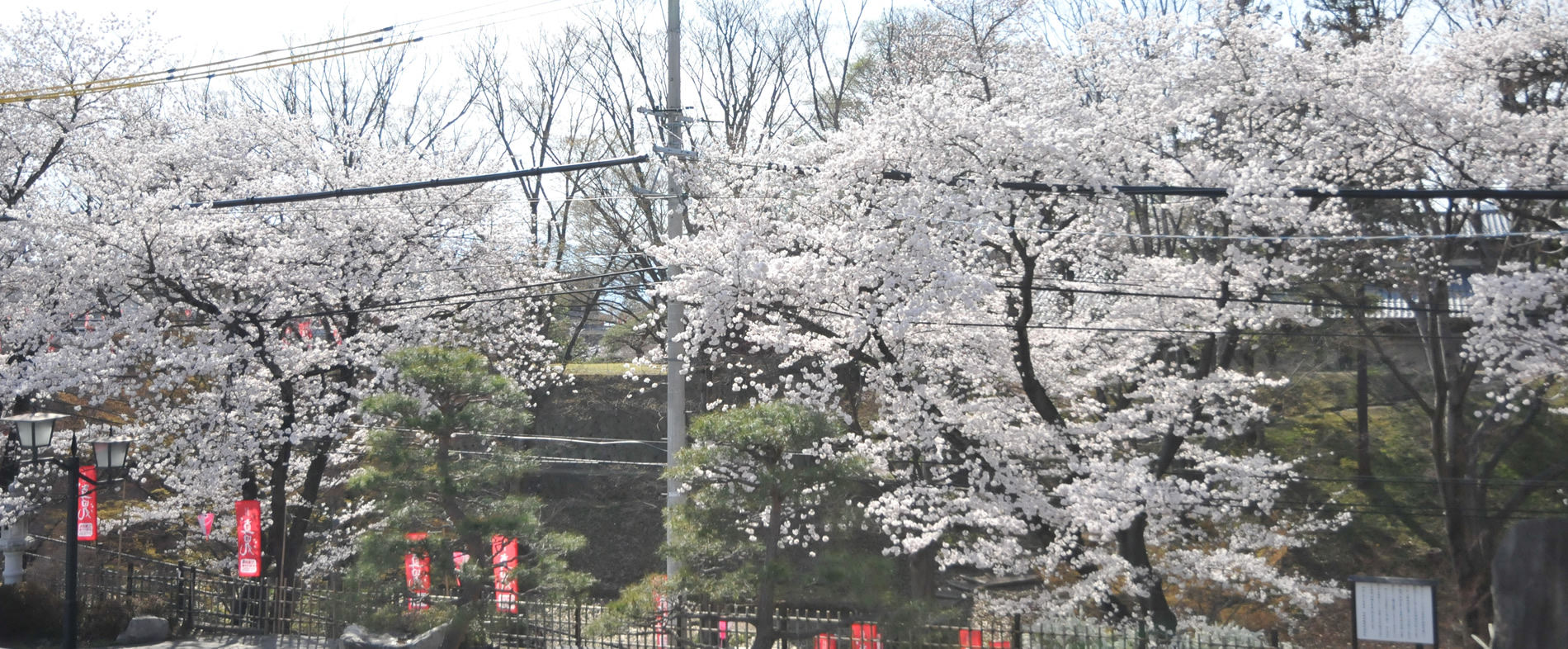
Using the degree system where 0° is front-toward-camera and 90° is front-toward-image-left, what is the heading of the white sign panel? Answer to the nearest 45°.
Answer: approximately 0°

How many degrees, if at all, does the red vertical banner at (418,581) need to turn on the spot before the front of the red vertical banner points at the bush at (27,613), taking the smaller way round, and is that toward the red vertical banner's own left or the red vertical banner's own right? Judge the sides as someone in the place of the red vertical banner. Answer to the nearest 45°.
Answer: approximately 135° to the red vertical banner's own right

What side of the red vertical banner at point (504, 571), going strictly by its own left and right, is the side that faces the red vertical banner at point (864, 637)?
left

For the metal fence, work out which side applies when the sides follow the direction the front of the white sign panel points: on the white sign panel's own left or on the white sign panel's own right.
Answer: on the white sign panel's own right

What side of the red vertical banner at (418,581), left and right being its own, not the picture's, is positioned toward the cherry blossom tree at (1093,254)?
left
